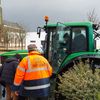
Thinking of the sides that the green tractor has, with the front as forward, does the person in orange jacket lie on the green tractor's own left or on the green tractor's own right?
on the green tractor's own left

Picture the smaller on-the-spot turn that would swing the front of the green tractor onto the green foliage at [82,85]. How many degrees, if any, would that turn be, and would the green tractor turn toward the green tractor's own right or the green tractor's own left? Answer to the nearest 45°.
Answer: approximately 90° to the green tractor's own left

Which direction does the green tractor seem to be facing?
to the viewer's left
